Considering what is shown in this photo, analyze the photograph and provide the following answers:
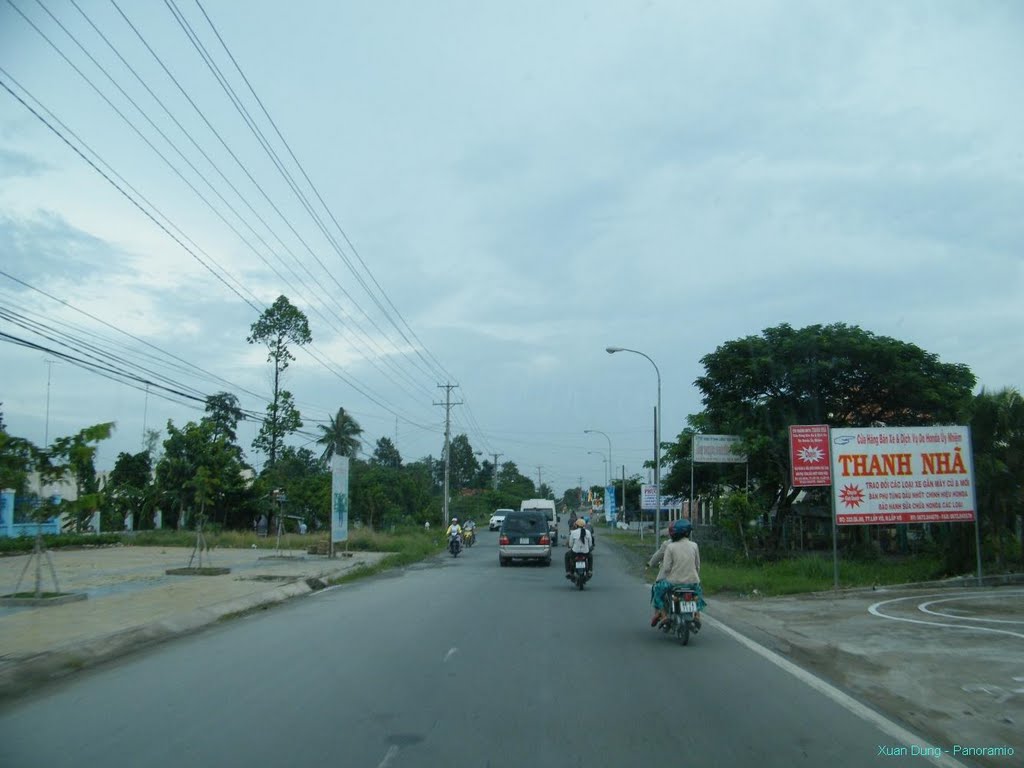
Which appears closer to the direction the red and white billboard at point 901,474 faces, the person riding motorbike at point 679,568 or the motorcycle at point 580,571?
the person riding motorbike

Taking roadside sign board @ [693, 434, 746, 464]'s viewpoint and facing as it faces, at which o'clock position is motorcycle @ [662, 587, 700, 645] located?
The motorcycle is roughly at 12 o'clock from the roadside sign board.

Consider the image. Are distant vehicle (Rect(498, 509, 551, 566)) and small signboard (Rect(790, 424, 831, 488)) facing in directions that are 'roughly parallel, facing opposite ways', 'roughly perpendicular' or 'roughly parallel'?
roughly parallel, facing opposite ways

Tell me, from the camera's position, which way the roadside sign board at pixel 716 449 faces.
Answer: facing the viewer

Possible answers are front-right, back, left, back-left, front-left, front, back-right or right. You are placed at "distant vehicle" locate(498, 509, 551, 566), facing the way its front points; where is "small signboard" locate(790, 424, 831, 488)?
back-right

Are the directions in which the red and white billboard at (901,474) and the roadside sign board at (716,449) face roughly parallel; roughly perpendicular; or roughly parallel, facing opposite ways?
roughly parallel

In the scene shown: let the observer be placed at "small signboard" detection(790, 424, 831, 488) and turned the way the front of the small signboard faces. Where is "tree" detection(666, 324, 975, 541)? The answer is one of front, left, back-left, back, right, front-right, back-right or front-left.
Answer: back

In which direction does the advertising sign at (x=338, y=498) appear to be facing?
toward the camera

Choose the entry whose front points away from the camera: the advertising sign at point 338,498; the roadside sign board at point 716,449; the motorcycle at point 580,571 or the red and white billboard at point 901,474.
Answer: the motorcycle

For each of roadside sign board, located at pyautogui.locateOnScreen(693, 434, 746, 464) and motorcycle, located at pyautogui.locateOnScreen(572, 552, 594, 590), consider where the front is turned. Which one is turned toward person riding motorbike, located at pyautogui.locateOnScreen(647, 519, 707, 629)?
the roadside sign board

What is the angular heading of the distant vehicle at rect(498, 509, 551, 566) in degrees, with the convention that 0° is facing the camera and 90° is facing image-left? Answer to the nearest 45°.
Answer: approximately 180°

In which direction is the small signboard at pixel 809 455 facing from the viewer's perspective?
toward the camera

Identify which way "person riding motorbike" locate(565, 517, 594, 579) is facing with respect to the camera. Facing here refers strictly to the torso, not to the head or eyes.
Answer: away from the camera

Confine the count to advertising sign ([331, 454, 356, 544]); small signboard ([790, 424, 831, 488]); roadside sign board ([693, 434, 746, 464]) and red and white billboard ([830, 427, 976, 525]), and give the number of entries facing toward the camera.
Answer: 4

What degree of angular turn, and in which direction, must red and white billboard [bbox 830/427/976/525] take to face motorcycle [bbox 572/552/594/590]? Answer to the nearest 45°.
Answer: approximately 90° to its right

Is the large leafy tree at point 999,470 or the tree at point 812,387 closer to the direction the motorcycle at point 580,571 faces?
the tree

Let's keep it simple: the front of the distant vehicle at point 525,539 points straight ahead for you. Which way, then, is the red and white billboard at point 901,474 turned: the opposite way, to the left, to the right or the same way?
the opposite way

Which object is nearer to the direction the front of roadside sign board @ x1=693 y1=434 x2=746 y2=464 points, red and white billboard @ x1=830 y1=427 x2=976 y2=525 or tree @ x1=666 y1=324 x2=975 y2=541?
the red and white billboard

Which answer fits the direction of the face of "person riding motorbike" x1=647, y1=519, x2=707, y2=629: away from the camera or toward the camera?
away from the camera
